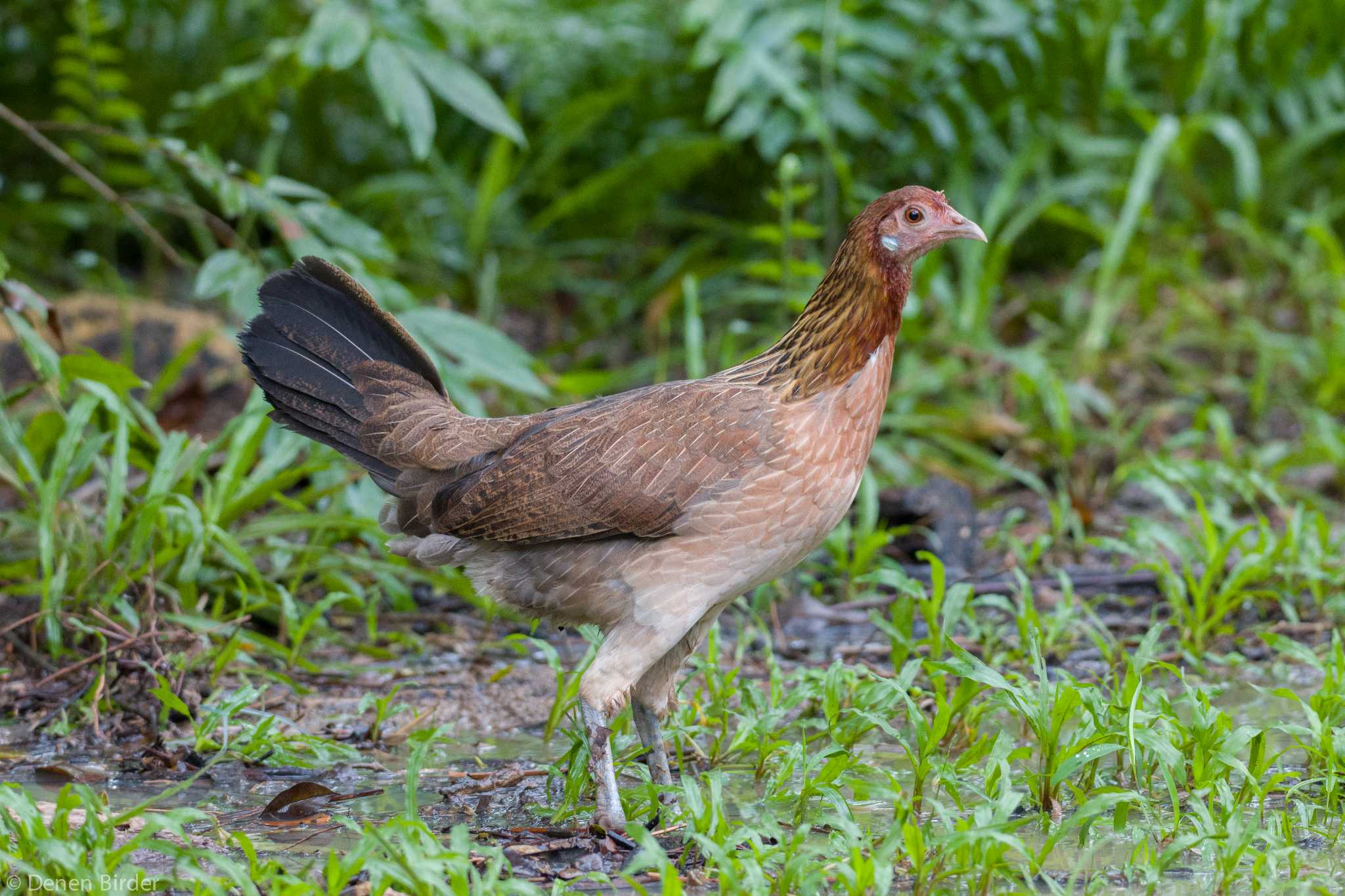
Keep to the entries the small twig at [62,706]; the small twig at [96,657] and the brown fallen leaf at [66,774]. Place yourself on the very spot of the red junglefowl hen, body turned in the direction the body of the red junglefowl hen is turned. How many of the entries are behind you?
3

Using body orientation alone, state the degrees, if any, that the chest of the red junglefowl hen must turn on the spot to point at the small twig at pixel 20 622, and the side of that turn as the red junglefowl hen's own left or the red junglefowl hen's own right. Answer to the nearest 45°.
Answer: approximately 180°

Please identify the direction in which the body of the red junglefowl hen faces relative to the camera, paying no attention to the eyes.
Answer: to the viewer's right

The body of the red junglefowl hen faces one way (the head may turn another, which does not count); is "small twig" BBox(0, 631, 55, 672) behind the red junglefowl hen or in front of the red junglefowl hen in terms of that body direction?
behind

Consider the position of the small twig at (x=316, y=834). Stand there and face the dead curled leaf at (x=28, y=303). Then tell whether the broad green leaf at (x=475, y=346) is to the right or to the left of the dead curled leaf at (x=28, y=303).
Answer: right

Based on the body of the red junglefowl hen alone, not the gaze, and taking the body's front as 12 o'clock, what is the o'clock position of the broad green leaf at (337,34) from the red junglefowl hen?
The broad green leaf is roughly at 8 o'clock from the red junglefowl hen.

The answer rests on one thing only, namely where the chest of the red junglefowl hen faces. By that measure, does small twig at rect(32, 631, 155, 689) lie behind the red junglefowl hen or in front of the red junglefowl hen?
behind

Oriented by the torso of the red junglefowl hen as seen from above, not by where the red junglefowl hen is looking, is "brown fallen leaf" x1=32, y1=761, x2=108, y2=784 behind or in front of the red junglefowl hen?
behind
